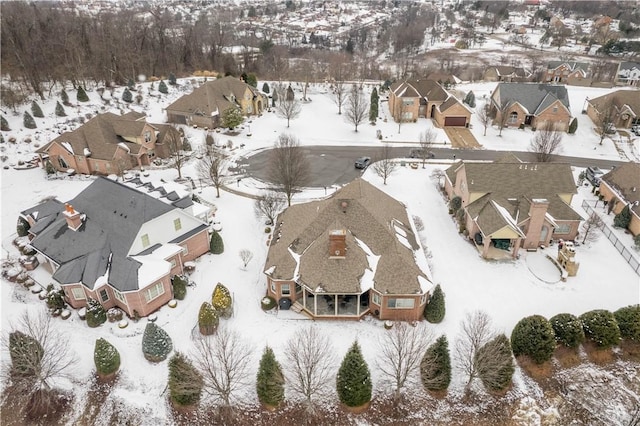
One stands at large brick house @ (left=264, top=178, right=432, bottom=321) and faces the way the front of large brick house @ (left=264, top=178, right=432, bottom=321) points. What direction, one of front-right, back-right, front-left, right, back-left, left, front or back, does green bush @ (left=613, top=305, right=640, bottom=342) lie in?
right

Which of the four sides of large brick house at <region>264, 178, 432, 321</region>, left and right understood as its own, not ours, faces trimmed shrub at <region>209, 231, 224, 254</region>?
left

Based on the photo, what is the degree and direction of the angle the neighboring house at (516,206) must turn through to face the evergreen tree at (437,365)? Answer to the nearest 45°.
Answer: approximately 180°

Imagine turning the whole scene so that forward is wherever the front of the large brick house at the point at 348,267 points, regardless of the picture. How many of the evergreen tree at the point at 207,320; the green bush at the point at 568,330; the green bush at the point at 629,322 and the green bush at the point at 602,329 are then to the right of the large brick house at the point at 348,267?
3

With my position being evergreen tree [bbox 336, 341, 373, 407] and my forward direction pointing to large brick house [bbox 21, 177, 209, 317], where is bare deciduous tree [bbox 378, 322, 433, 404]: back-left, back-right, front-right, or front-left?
back-right

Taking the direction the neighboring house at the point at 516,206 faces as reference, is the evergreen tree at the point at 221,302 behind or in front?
behind

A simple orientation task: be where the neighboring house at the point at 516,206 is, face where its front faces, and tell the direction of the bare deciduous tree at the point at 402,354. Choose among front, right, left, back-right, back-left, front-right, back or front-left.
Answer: back

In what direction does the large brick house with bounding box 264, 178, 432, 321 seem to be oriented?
away from the camera

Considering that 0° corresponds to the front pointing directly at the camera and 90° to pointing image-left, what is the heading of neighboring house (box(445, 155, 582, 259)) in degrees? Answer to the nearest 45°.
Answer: approximately 180°

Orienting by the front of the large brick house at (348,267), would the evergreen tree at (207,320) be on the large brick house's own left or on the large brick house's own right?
on the large brick house's own left

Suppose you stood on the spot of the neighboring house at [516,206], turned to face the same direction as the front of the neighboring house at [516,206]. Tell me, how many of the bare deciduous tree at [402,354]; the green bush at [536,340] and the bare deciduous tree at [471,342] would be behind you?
3

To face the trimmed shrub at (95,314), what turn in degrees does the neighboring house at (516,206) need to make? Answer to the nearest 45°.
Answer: approximately 135° to its left

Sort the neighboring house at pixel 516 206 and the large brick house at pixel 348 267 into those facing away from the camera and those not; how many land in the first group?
2

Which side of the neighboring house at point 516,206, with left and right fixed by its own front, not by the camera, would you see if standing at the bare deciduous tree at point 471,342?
back

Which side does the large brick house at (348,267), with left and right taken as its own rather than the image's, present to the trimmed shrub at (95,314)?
left
